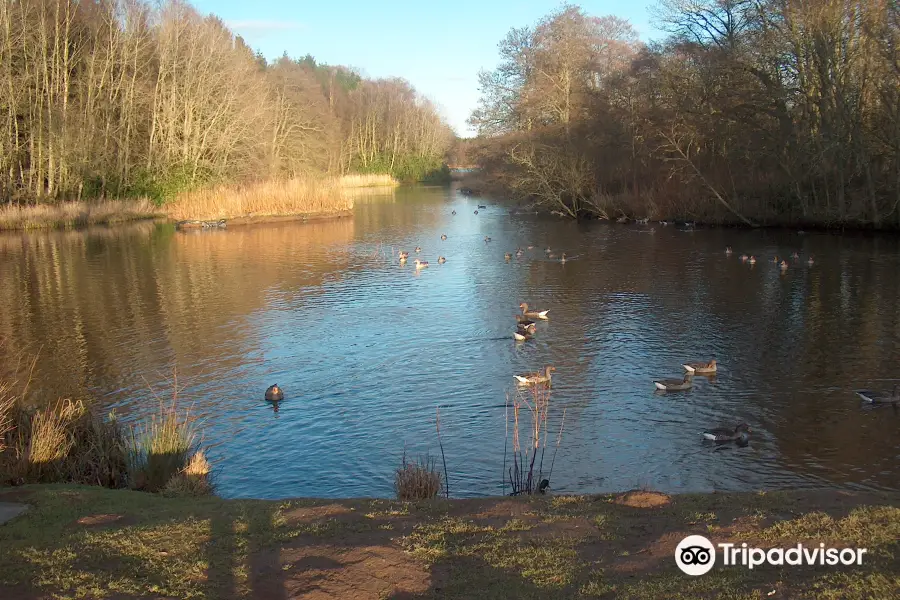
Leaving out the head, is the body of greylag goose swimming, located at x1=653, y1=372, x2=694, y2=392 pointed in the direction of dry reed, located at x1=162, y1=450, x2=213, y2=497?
no

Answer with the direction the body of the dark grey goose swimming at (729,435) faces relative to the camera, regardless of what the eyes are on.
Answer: to the viewer's right

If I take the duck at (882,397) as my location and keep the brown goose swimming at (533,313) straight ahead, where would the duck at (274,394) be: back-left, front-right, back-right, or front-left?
front-left

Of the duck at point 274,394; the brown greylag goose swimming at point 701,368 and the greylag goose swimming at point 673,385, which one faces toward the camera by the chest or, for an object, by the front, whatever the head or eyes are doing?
the duck at point 274,394

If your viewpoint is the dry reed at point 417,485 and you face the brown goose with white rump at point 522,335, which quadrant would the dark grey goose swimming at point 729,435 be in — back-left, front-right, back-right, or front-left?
front-right

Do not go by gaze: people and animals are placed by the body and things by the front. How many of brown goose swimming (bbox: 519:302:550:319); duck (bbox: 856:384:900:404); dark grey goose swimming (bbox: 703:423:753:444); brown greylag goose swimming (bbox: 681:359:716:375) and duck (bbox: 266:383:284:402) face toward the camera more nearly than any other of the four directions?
1

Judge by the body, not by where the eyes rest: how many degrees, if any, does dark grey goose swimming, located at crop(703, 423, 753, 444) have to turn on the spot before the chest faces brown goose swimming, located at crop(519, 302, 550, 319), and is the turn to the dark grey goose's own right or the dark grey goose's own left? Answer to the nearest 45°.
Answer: approximately 135° to the dark grey goose's own left

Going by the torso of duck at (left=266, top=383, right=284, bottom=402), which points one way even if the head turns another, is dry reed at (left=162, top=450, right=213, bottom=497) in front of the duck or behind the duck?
in front

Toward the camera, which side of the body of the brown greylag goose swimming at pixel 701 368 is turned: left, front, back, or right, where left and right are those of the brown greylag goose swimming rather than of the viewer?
right
